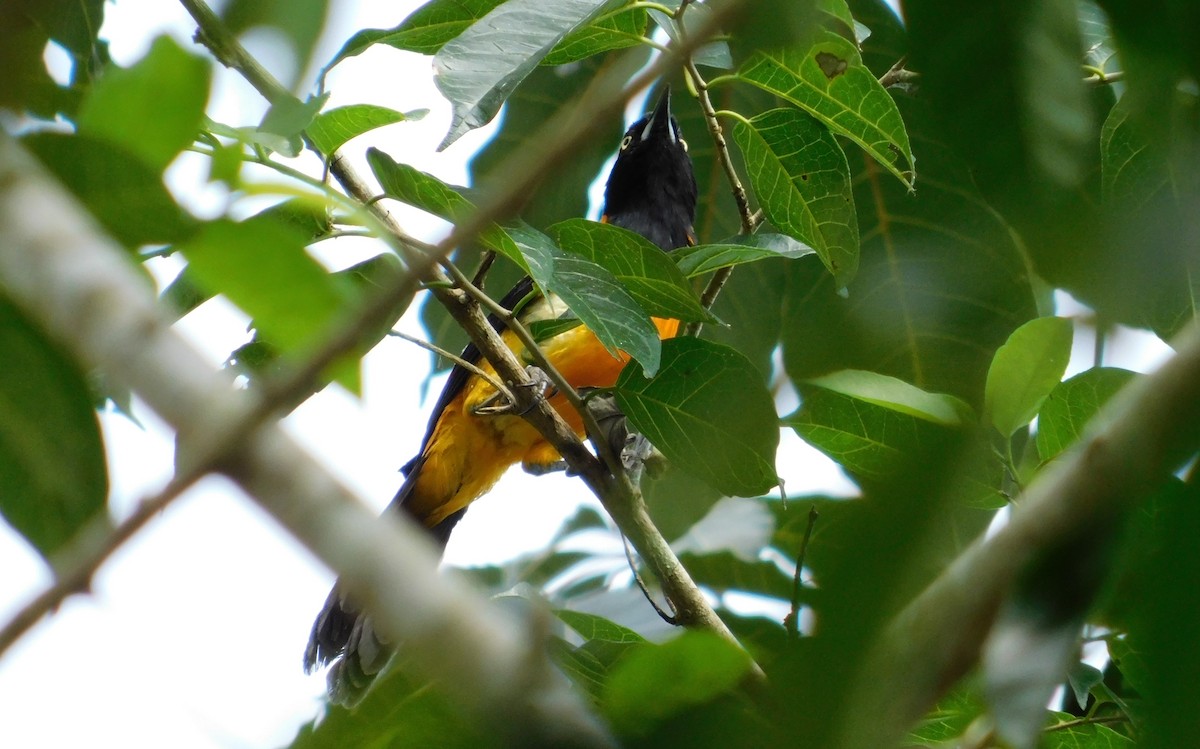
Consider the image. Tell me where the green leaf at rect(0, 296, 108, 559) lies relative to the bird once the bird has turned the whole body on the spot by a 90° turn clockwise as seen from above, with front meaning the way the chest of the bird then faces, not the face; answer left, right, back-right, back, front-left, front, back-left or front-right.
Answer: front-left

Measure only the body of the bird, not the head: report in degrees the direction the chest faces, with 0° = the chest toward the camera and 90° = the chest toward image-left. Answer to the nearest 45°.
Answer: approximately 315°

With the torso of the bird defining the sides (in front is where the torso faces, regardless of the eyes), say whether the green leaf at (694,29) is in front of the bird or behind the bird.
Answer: in front

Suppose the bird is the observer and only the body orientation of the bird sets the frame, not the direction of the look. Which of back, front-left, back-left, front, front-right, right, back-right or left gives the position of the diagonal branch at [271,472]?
front-right

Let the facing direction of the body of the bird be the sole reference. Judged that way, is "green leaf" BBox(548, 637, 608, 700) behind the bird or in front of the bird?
in front

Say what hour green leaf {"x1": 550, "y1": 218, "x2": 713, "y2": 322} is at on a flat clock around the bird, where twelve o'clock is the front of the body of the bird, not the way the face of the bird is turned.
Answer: The green leaf is roughly at 1 o'clock from the bird.
